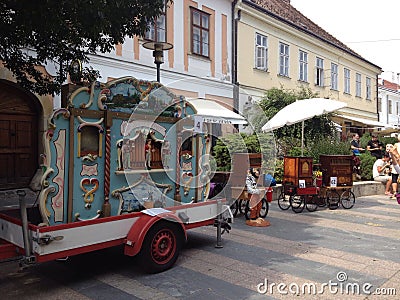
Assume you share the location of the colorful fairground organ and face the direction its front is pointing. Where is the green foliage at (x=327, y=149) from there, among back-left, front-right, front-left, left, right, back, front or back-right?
left

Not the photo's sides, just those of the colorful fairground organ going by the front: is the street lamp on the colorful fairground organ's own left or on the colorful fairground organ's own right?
on the colorful fairground organ's own left

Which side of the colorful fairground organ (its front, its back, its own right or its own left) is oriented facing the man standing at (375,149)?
left

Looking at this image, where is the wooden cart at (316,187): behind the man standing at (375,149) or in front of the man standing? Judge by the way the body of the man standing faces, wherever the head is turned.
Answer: in front

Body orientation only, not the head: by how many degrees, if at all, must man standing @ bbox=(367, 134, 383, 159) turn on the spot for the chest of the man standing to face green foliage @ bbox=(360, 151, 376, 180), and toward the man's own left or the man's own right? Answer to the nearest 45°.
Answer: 0° — they already face it
